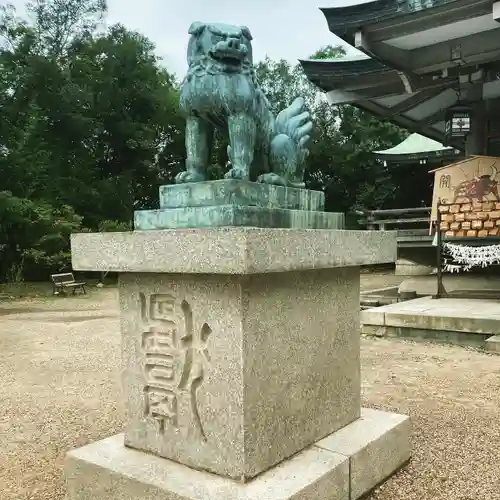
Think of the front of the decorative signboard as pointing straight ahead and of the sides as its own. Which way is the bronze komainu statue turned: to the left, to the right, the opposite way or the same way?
the same way

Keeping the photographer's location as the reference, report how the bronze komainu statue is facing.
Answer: facing the viewer and to the left of the viewer

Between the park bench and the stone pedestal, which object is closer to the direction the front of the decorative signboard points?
the stone pedestal

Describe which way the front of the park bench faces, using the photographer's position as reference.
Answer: facing the viewer and to the right of the viewer

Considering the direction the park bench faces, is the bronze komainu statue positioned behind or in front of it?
in front

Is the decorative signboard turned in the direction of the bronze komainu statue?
yes

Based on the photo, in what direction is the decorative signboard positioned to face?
toward the camera

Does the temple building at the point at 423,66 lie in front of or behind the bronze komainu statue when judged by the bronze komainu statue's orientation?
behind

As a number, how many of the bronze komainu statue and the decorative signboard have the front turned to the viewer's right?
0

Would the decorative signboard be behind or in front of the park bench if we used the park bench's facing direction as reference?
in front

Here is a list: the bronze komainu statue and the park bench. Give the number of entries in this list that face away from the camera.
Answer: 0

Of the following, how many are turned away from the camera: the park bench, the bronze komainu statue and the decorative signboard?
0

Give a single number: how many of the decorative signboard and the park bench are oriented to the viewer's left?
0
